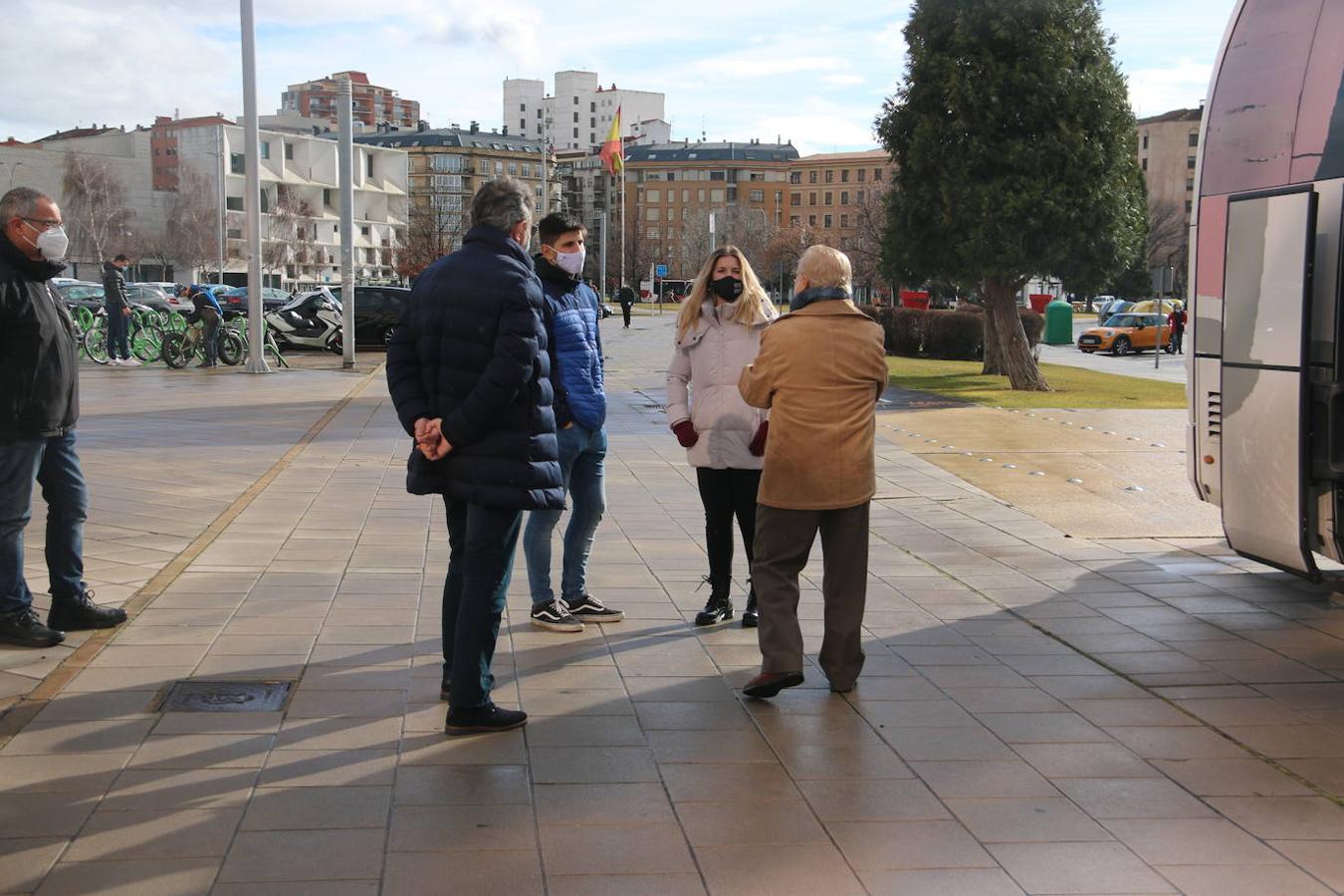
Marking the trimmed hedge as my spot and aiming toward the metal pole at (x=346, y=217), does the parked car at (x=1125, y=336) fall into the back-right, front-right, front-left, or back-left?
back-right

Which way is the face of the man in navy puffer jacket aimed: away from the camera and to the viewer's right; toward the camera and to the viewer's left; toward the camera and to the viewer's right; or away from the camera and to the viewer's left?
away from the camera and to the viewer's right

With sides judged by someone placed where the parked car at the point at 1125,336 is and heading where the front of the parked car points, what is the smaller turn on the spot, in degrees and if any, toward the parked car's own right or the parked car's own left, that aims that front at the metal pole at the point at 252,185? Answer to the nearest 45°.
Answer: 0° — it already faces it

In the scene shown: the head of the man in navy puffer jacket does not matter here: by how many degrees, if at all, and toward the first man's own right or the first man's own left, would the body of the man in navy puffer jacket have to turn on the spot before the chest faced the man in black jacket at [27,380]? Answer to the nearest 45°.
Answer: approximately 90° to the first man's own left

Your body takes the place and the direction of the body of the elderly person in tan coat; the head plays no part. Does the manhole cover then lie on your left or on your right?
on your left

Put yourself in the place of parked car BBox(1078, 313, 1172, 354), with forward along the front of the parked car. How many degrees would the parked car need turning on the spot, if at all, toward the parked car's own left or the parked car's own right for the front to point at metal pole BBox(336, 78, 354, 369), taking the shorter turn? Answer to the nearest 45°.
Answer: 0° — it already faces it

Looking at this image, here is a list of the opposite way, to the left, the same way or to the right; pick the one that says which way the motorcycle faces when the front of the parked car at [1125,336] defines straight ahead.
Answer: the opposite way

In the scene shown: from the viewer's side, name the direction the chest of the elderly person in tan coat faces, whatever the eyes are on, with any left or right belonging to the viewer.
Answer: facing away from the viewer and to the left of the viewer

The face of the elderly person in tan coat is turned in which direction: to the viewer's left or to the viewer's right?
to the viewer's left

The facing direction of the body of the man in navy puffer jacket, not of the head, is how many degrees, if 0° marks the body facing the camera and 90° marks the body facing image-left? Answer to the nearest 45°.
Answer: approximately 225°

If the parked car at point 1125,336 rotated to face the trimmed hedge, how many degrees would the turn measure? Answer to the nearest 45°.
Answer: approximately 45° to its left

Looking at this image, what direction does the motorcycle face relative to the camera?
to the viewer's right

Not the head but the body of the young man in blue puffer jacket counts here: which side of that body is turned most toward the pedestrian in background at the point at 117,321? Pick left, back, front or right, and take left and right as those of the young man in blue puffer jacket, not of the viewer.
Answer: back
